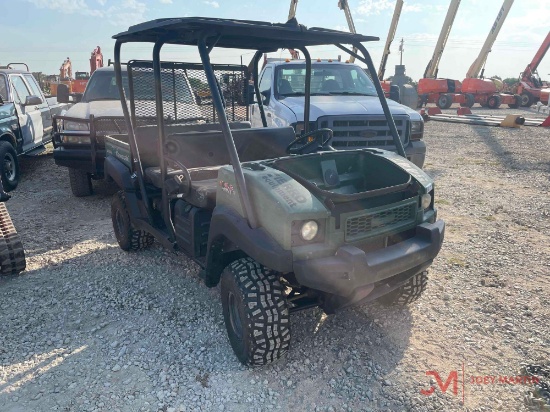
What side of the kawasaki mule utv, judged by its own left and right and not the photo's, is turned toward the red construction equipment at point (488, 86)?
left

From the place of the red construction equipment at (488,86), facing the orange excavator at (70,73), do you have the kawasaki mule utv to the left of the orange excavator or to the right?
left

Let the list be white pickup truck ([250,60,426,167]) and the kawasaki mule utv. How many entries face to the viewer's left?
0

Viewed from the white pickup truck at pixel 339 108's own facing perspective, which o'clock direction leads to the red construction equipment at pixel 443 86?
The red construction equipment is roughly at 8 o'clock from the white pickup truck.

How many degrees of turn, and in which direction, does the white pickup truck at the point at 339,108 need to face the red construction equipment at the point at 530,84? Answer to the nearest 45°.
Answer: approximately 90° to its left

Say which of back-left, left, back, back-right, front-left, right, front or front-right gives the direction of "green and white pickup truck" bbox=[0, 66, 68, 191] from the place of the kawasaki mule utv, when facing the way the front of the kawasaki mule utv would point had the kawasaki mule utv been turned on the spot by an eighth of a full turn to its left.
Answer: back-left

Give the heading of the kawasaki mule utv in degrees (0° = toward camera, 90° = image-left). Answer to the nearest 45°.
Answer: approximately 315°

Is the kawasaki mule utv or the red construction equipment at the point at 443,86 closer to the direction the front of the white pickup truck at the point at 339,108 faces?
the kawasaki mule utv

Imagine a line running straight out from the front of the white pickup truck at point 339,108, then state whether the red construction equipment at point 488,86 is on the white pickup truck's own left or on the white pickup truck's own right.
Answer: on the white pickup truck's own left

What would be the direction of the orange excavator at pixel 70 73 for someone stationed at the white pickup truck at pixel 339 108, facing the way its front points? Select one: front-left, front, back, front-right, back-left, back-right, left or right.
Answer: back

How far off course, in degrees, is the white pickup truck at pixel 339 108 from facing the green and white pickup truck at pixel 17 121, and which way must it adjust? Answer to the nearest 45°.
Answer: approximately 135° to its right

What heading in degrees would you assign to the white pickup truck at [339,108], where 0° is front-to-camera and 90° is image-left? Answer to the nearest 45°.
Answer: approximately 315°
